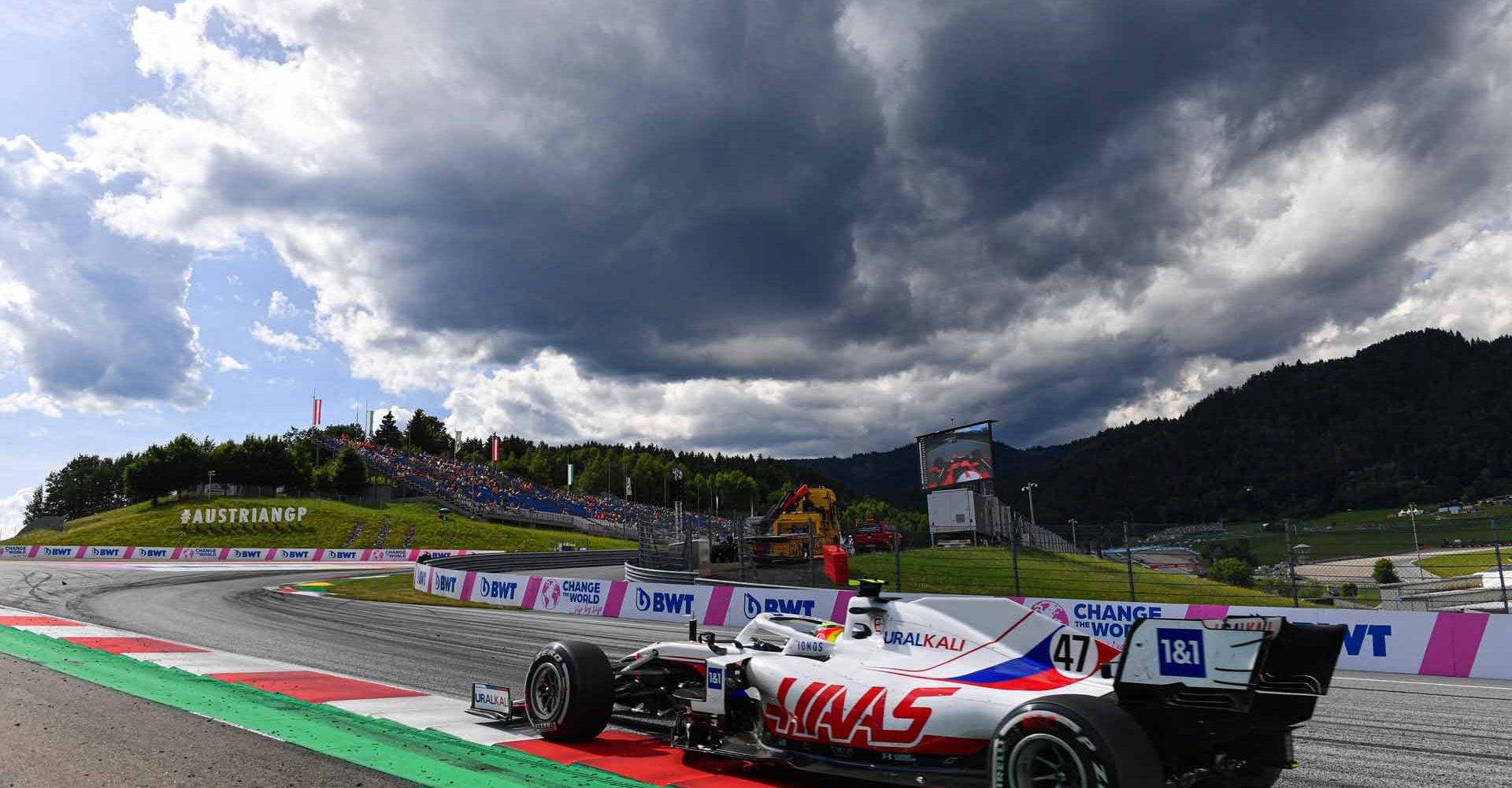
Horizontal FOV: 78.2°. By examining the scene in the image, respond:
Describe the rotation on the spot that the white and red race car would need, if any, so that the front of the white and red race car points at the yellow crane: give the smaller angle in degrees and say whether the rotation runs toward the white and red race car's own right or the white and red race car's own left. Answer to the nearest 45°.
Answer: approximately 45° to the white and red race car's own right

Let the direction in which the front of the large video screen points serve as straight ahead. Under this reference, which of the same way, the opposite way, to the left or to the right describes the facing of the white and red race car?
to the right

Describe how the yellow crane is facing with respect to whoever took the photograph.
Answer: facing the viewer and to the left of the viewer

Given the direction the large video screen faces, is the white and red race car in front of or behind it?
in front

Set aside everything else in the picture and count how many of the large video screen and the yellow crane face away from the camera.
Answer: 0

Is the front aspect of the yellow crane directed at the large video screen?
no

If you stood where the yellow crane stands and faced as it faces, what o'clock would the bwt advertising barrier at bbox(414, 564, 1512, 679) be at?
The bwt advertising barrier is roughly at 10 o'clock from the yellow crane.

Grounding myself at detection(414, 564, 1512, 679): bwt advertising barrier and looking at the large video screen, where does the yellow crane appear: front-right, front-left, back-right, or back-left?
front-left

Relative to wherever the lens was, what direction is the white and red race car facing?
facing away from the viewer and to the left of the viewer

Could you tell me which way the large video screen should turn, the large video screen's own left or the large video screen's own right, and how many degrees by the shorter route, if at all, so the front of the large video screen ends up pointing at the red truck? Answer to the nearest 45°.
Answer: approximately 90° to the large video screen's own right

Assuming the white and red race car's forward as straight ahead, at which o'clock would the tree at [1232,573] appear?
The tree is roughly at 2 o'clock from the white and red race car.
